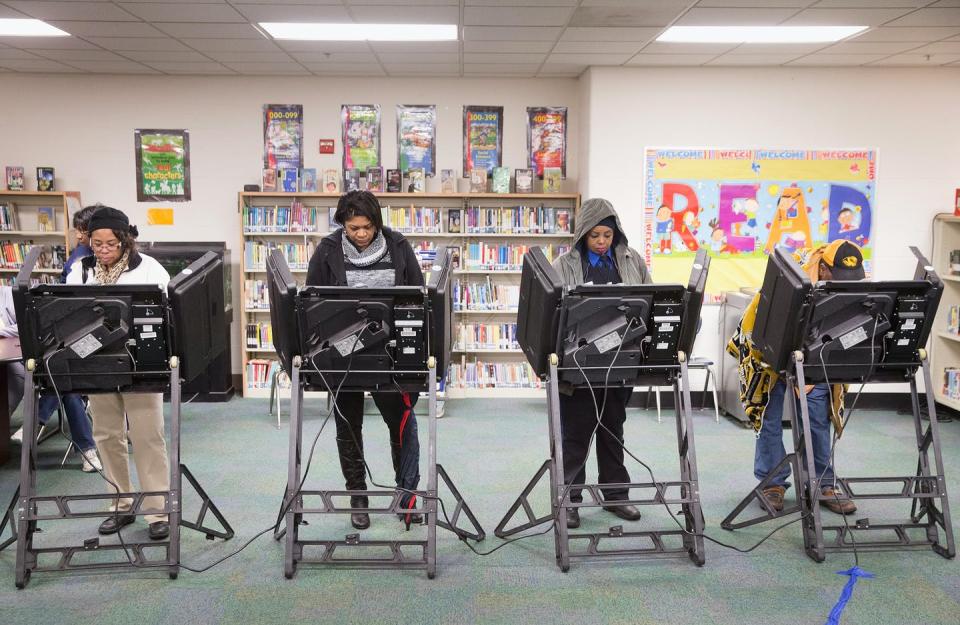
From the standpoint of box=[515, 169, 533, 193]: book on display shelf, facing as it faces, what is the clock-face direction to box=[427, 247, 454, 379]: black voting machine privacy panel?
The black voting machine privacy panel is roughly at 12 o'clock from the book on display shelf.

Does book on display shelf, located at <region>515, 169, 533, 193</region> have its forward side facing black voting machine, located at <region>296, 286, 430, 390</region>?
yes

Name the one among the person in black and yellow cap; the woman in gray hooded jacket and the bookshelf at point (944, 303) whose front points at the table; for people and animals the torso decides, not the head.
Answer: the bookshelf

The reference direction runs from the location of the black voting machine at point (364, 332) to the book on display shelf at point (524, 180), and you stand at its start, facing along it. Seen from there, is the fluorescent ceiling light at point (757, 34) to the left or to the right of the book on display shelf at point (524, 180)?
right

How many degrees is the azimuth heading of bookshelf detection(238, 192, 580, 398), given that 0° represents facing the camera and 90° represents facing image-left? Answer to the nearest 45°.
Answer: approximately 0°

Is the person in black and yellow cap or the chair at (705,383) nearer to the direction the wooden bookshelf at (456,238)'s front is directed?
the person in black and yellow cap

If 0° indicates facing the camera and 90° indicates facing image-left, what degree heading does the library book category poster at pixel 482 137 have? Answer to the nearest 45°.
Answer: approximately 0°

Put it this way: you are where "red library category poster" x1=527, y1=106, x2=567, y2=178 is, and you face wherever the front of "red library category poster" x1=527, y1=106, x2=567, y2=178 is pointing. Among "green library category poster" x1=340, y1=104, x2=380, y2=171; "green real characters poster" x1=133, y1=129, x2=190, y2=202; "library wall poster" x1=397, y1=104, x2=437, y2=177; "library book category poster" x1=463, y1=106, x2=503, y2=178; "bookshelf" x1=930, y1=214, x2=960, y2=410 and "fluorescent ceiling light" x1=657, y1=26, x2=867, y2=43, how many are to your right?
4

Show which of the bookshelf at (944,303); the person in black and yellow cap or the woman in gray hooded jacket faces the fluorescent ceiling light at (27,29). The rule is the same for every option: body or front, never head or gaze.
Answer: the bookshelf
